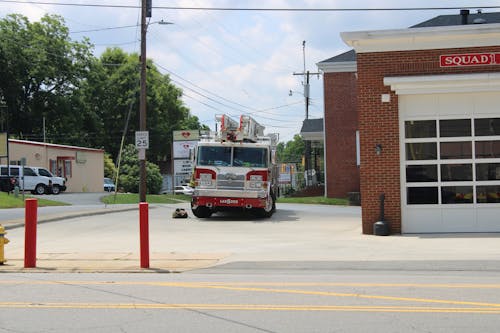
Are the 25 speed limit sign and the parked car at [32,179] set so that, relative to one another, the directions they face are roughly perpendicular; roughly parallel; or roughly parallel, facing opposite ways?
roughly perpendicular

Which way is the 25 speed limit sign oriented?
toward the camera

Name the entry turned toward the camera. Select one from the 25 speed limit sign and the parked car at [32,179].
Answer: the 25 speed limit sign

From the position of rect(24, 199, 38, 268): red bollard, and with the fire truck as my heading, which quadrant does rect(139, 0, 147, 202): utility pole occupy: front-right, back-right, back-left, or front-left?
front-right

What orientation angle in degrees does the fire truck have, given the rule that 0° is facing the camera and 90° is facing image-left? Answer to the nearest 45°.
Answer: approximately 0°

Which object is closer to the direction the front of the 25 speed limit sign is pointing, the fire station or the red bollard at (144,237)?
the red bollard

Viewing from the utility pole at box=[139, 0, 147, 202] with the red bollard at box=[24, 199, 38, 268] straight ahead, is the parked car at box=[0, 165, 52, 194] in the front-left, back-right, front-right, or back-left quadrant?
front-right

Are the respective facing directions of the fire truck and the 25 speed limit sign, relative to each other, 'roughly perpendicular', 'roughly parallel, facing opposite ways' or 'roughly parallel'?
roughly parallel

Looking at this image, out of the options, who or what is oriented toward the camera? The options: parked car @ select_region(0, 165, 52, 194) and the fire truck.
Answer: the fire truck

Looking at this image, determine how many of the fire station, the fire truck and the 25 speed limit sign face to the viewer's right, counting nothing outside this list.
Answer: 0

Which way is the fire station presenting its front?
toward the camera

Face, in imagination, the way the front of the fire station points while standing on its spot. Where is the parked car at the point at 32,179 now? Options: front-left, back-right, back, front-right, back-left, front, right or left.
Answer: back-right

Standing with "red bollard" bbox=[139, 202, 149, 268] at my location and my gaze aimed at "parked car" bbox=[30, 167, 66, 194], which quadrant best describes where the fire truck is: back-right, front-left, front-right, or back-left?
front-right

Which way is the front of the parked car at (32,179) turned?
to the viewer's right

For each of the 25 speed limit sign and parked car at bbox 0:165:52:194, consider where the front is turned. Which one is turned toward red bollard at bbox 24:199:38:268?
the 25 speed limit sign

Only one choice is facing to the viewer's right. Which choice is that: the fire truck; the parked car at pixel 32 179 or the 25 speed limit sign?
the parked car
